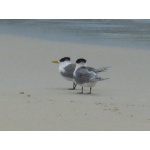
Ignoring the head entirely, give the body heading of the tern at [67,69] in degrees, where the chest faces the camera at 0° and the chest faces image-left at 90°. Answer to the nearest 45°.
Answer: approximately 90°
